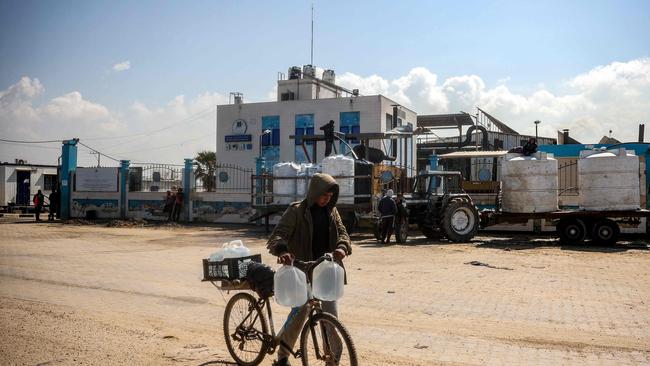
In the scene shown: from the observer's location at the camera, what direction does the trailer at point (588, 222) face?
facing to the left of the viewer

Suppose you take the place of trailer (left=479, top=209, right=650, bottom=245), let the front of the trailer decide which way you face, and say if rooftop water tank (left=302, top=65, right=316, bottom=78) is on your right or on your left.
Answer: on your right

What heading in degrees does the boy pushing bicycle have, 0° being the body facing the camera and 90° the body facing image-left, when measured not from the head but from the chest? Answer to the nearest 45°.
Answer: approximately 315°

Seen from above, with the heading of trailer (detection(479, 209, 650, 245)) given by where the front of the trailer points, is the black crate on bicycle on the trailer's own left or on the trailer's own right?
on the trailer's own left

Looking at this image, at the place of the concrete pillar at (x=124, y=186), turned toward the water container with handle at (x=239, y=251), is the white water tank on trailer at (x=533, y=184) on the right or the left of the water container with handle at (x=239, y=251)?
left

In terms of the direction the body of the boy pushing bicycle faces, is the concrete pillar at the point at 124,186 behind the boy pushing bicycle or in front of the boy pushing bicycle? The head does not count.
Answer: behind

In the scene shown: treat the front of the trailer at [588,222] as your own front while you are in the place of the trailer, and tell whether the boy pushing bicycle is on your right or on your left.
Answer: on your left

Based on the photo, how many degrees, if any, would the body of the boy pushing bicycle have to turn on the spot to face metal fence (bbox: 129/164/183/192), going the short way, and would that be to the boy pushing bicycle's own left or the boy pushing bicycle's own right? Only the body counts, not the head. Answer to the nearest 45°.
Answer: approximately 135° to the boy pushing bicycle's own left

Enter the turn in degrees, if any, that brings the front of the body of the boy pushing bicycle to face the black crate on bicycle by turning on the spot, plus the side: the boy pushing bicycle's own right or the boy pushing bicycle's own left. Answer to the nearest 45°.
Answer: approximately 135° to the boy pushing bicycle's own right

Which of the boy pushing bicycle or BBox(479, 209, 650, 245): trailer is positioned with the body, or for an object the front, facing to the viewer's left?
the trailer

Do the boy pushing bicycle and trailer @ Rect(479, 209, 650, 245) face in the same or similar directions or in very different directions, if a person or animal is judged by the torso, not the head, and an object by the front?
very different directions

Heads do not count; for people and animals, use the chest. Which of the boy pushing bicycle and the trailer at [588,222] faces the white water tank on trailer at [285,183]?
the trailer

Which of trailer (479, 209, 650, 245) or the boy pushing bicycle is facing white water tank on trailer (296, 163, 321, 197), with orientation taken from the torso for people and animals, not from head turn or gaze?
the trailer
